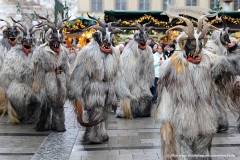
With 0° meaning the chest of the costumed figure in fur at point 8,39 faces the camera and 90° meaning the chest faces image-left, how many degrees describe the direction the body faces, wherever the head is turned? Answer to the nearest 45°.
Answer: approximately 315°

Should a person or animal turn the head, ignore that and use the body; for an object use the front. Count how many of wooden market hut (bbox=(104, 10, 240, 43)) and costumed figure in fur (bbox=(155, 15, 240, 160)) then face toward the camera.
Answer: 2

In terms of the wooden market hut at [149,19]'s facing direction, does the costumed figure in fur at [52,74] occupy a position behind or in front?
in front

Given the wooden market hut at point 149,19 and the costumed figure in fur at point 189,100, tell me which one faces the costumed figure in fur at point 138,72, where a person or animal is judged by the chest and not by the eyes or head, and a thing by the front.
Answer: the wooden market hut

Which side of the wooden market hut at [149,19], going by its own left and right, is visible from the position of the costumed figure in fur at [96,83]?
front

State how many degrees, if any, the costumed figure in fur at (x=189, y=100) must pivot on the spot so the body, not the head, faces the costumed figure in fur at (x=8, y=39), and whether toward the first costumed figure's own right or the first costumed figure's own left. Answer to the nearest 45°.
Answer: approximately 135° to the first costumed figure's own right

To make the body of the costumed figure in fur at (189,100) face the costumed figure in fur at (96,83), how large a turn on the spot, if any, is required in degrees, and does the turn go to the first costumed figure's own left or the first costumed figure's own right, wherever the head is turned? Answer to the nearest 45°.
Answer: approximately 135° to the first costumed figure's own right

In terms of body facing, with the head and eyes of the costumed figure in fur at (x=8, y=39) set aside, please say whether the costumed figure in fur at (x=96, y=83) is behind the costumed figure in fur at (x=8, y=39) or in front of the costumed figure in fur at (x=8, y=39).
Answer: in front

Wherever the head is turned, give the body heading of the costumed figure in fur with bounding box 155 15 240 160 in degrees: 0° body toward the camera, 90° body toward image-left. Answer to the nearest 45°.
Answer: approximately 0°

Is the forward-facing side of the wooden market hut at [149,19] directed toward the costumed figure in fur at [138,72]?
yes
